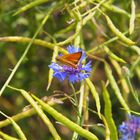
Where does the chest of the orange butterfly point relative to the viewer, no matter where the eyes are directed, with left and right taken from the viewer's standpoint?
facing to the left of the viewer
